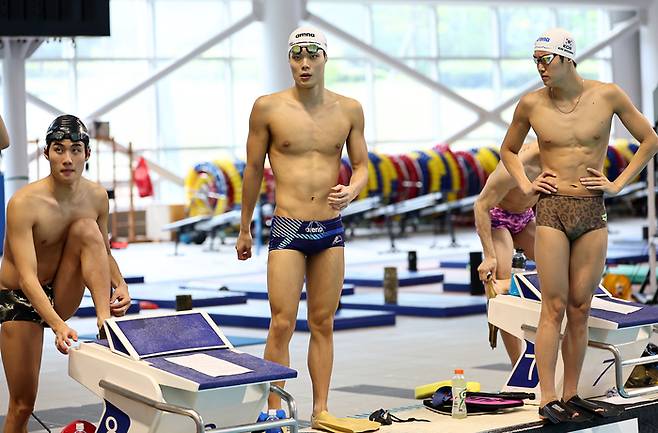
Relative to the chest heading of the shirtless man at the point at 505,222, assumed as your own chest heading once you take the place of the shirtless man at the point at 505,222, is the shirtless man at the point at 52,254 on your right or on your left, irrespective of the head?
on your right

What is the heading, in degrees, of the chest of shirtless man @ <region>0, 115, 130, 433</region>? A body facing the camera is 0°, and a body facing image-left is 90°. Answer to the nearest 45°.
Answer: approximately 315°

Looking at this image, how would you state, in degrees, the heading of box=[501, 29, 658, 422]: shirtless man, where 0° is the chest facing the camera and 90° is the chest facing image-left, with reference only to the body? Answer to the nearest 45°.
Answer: approximately 0°

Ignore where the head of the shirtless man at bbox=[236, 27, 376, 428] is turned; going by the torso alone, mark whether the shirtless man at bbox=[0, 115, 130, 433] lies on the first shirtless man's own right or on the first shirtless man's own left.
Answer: on the first shirtless man's own right

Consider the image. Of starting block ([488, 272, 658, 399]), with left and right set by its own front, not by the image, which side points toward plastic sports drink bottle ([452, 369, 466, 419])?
right

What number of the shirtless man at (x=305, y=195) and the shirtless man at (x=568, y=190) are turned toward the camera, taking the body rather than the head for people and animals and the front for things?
2

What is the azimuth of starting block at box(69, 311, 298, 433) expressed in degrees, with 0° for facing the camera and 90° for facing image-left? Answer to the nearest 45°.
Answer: approximately 315°
